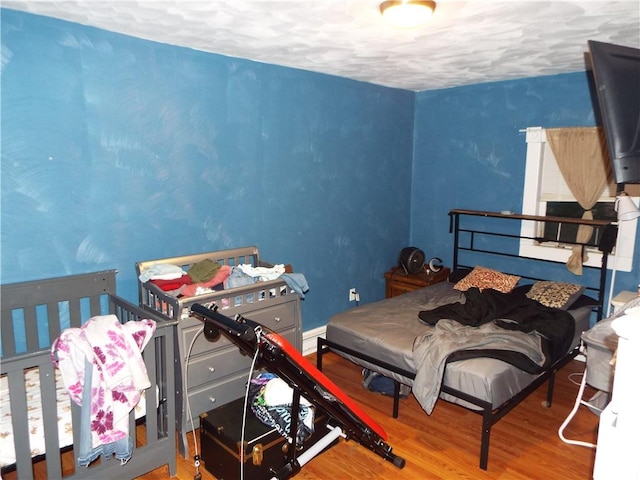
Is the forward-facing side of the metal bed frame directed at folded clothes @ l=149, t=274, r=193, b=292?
yes

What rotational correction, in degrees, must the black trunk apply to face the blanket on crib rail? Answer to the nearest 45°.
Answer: approximately 135° to its right

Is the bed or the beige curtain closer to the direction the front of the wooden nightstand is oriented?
the bed

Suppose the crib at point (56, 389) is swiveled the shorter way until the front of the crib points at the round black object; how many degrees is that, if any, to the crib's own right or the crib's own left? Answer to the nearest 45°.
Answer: approximately 45° to the crib's own left

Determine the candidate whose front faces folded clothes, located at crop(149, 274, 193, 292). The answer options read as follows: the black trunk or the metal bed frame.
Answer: the metal bed frame

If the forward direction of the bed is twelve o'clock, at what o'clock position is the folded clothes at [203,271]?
The folded clothes is roughly at 1 o'clock from the bed.
